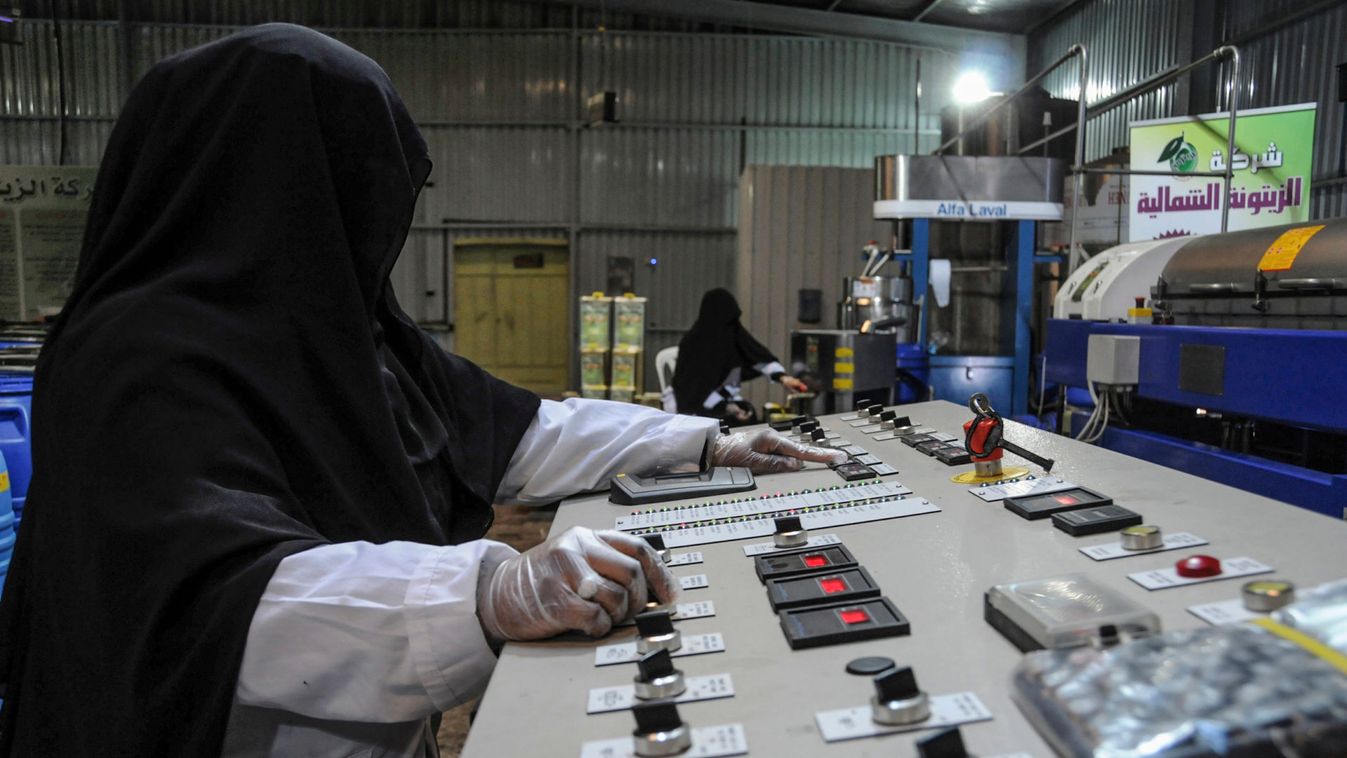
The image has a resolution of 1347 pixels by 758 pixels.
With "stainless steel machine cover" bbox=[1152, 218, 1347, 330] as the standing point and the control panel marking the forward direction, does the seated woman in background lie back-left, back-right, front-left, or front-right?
back-right

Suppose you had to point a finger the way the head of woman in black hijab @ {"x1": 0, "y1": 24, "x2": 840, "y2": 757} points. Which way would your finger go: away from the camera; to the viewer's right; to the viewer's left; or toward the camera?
to the viewer's right

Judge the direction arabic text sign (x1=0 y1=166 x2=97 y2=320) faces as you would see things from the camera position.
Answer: facing the viewer

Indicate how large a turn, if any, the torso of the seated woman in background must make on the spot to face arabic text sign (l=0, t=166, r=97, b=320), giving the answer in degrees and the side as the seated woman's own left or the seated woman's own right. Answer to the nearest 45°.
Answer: approximately 135° to the seated woman's own right

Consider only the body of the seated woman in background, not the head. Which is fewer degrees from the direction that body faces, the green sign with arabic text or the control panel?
the green sign with arabic text

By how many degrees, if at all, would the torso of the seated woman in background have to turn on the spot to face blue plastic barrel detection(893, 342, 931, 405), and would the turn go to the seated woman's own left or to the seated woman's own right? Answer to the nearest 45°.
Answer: approximately 45° to the seated woman's own right

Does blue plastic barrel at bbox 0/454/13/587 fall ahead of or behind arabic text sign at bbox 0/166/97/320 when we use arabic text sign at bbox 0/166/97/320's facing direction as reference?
ahead

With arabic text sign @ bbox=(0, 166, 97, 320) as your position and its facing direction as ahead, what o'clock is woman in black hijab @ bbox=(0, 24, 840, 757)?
The woman in black hijab is roughly at 12 o'clock from the arabic text sign.

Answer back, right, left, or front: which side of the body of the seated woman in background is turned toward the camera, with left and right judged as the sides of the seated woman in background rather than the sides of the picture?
right

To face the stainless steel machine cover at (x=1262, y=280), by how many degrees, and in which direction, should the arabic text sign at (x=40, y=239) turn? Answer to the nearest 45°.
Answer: approximately 45° to its left
